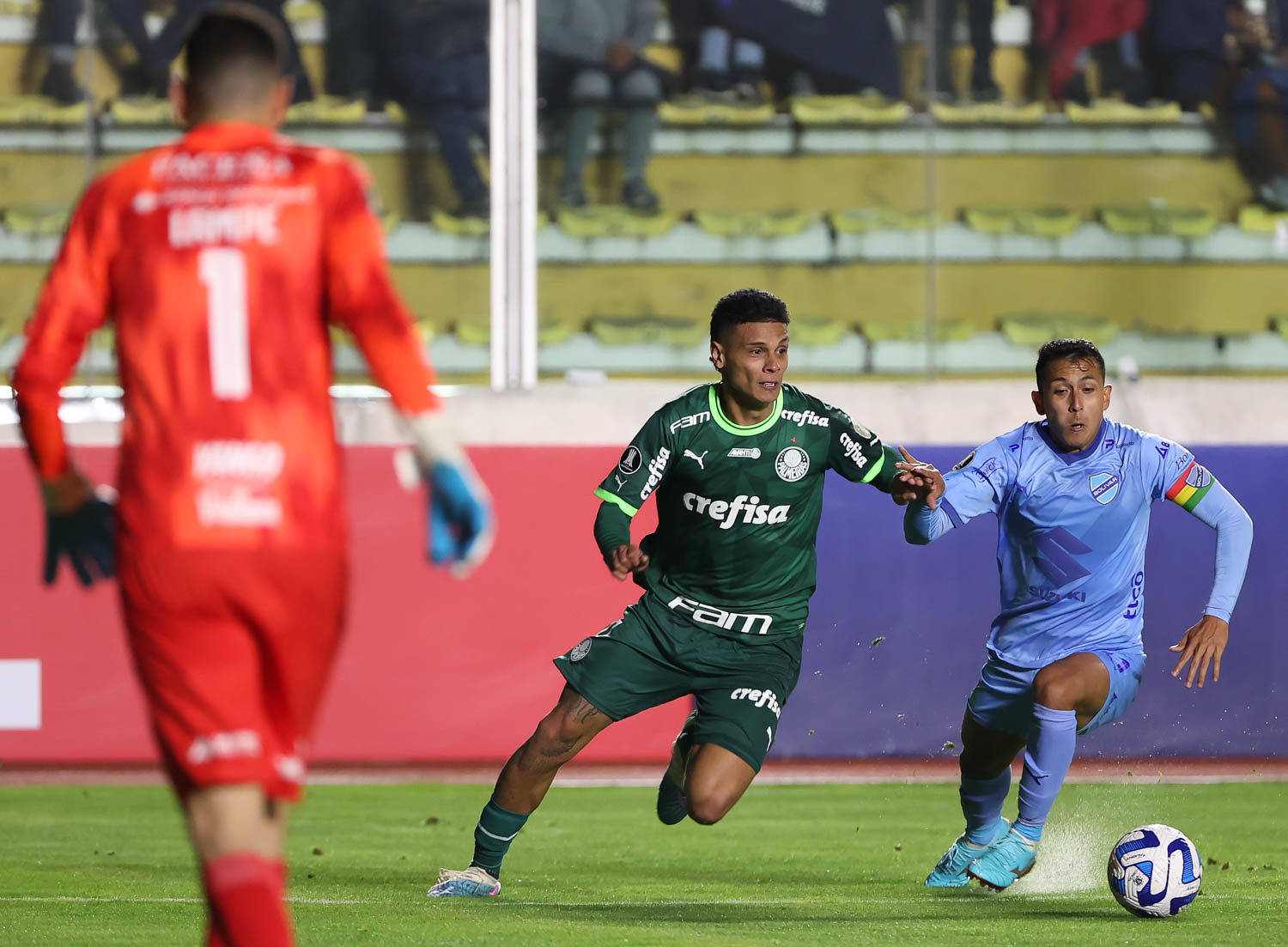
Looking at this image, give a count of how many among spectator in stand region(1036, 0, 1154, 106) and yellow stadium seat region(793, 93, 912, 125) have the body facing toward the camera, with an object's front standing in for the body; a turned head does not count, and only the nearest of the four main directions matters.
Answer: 2

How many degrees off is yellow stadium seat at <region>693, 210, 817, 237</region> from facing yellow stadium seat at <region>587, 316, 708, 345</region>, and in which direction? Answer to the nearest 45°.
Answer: approximately 45° to its right

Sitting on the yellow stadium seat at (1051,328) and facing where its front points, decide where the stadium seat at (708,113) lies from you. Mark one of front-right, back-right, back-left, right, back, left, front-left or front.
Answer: right

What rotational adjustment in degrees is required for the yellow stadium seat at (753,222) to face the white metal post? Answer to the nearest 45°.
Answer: approximately 45° to its right

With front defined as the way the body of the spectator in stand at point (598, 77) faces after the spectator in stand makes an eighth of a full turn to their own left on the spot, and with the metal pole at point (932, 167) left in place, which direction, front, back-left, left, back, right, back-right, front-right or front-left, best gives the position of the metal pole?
front-left

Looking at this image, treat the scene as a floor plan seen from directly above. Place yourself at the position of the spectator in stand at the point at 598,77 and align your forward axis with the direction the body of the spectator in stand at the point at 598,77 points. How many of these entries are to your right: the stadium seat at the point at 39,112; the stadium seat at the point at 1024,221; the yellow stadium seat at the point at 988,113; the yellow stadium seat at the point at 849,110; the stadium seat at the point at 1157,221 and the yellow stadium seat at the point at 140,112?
2

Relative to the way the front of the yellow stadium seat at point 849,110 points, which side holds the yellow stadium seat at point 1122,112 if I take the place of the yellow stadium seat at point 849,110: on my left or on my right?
on my left

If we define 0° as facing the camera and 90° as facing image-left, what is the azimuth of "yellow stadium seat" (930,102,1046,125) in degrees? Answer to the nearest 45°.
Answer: approximately 0°

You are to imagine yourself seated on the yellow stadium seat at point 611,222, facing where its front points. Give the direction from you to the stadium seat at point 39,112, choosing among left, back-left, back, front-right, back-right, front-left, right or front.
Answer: right
